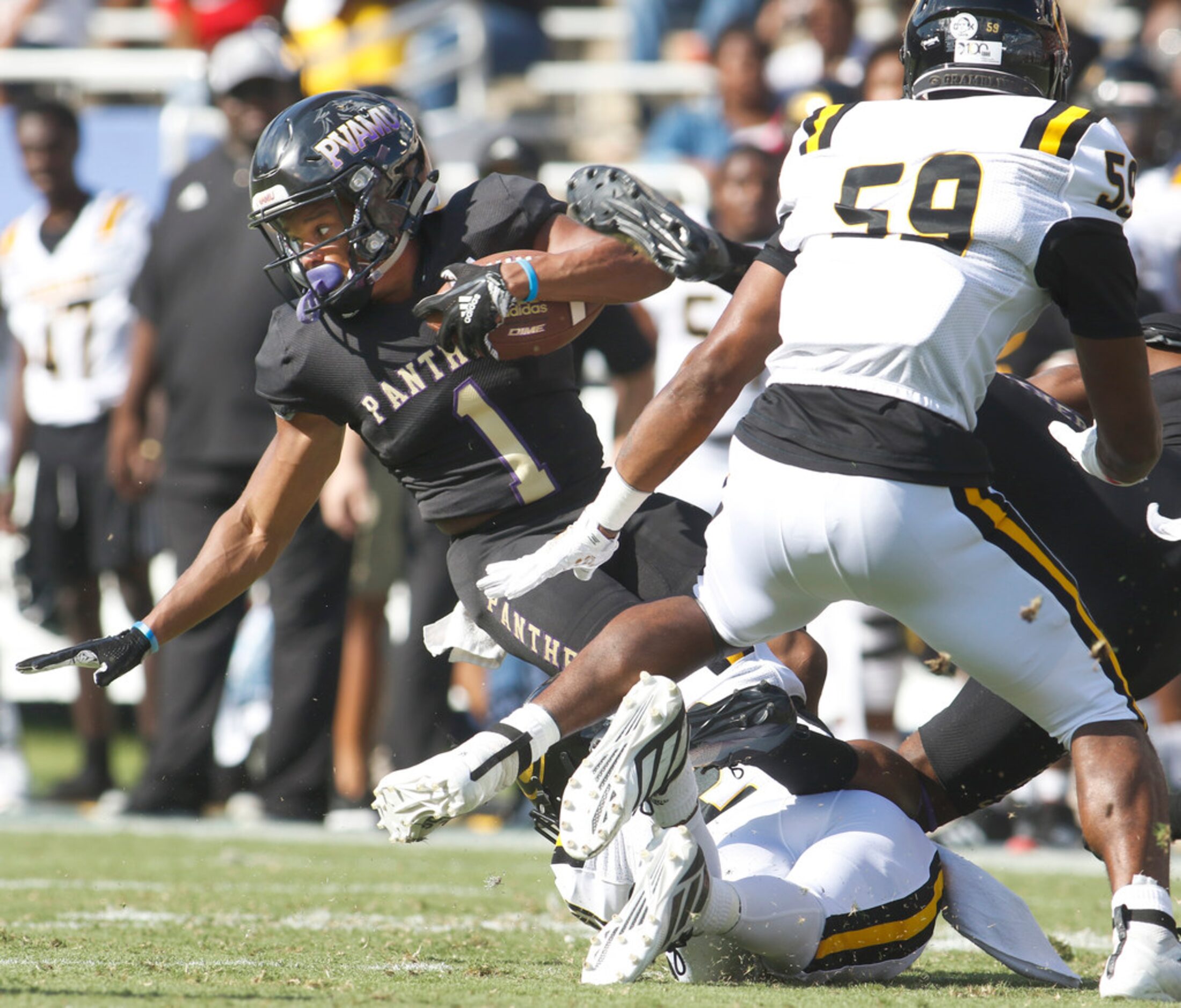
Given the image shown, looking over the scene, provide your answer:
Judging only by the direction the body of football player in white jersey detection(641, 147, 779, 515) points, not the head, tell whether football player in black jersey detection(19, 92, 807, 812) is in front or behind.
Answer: in front

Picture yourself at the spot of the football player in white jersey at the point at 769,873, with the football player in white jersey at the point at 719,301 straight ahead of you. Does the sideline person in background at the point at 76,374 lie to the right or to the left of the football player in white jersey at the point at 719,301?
left

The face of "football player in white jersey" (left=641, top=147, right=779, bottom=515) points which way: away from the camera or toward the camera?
toward the camera

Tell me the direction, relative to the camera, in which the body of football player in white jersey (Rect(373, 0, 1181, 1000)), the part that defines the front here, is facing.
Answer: away from the camera

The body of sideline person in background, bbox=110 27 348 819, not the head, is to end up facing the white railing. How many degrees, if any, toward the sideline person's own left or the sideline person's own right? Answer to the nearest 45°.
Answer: approximately 135° to the sideline person's own left

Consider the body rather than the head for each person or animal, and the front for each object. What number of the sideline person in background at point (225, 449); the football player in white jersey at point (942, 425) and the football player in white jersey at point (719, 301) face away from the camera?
1

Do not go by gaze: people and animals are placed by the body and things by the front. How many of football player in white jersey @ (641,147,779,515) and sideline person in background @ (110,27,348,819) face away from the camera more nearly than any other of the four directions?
0

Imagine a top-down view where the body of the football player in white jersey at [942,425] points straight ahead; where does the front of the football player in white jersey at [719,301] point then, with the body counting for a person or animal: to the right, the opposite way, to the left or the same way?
the opposite way

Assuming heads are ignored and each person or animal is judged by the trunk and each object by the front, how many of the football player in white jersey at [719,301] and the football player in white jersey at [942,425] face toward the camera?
1

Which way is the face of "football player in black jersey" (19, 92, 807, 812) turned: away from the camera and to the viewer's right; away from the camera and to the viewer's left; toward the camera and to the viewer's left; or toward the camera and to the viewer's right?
toward the camera and to the viewer's left

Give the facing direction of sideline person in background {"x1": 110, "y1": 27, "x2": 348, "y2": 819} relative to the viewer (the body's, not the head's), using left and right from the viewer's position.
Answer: facing the viewer and to the right of the viewer

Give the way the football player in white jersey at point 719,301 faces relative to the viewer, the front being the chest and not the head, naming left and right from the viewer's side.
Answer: facing the viewer

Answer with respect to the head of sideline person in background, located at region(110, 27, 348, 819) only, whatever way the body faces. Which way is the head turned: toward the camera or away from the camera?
toward the camera

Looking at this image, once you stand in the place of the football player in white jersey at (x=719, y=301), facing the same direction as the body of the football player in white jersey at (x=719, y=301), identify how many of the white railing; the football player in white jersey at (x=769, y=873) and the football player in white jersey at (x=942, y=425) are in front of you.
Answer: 2

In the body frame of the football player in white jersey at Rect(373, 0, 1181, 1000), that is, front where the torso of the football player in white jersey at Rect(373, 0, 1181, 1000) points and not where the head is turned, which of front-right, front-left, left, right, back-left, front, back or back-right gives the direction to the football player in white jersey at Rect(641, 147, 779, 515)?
front
